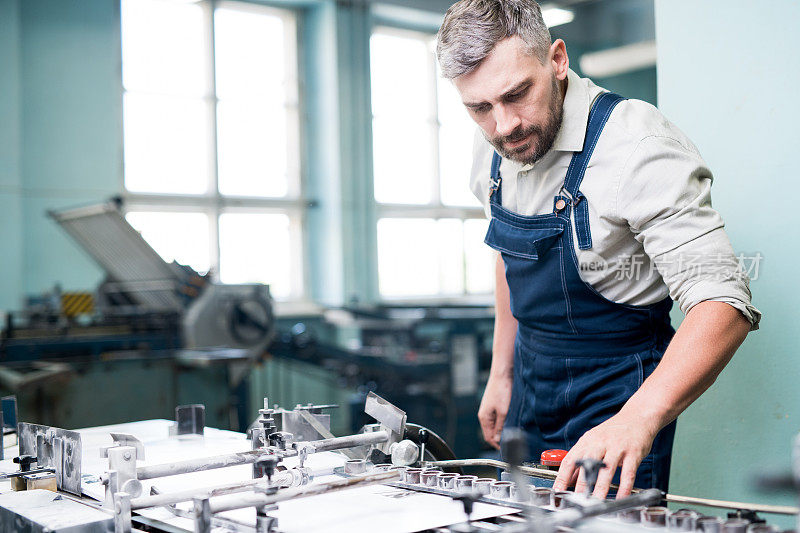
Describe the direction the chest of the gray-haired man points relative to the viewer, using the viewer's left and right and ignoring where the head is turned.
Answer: facing the viewer and to the left of the viewer

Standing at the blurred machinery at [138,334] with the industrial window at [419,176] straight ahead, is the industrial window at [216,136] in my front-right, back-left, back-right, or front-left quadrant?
front-left

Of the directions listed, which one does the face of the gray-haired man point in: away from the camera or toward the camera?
toward the camera

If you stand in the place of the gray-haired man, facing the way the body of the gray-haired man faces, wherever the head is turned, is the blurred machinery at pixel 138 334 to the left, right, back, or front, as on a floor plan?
right

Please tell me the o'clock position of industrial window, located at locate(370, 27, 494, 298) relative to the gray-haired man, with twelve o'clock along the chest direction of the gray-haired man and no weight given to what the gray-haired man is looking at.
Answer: The industrial window is roughly at 4 o'clock from the gray-haired man.

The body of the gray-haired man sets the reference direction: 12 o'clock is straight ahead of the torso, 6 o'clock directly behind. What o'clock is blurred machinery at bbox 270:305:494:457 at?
The blurred machinery is roughly at 4 o'clock from the gray-haired man.

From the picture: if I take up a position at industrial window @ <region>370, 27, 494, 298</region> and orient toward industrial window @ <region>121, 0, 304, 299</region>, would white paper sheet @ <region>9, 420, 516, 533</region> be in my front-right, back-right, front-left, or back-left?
front-left
